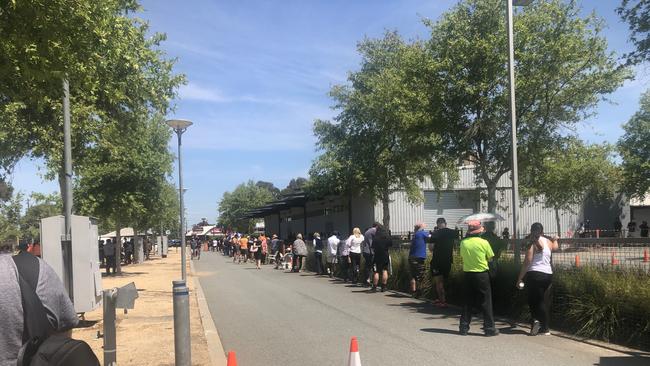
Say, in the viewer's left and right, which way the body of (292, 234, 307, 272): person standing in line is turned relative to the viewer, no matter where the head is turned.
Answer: facing away from the viewer

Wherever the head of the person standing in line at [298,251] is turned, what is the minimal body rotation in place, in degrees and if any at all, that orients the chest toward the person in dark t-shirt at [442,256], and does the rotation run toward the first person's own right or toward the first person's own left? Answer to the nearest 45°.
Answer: approximately 180°

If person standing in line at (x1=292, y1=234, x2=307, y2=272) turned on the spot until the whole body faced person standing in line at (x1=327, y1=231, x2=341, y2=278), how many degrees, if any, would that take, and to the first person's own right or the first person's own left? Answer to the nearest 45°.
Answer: approximately 180°

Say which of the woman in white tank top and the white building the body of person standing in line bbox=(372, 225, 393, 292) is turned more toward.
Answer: the white building

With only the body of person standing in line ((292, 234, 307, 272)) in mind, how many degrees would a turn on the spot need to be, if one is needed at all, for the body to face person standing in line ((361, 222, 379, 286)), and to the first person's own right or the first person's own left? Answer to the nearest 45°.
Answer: approximately 180°

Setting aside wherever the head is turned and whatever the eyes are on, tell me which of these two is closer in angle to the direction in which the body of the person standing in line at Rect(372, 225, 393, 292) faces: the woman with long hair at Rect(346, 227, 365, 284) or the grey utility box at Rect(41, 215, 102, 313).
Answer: the woman with long hair

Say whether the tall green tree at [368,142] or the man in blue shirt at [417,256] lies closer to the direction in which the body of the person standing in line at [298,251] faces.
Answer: the tall green tree

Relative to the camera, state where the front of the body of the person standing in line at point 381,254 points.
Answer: away from the camera
